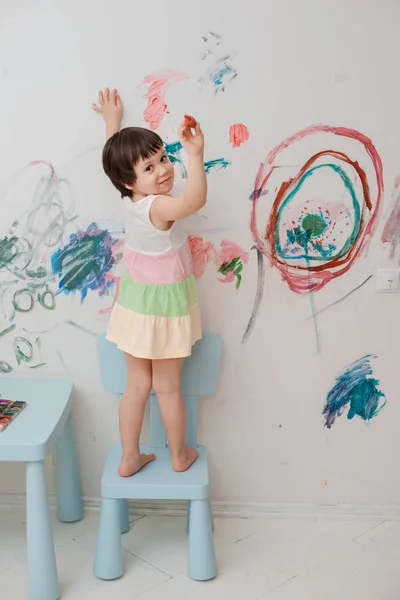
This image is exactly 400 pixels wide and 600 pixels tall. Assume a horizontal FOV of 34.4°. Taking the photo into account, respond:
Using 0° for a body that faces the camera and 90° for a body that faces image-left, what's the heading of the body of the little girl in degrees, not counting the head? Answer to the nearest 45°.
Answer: approximately 225°
